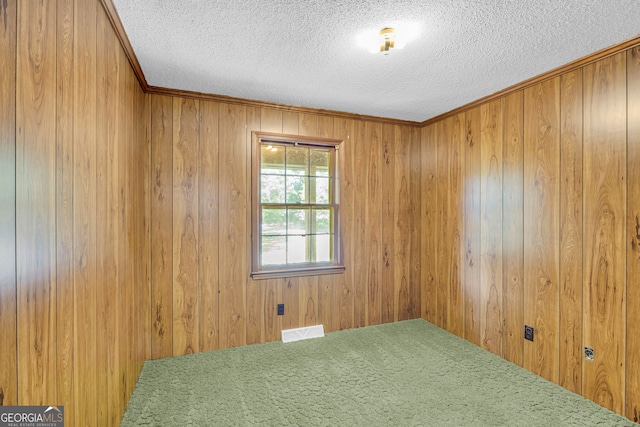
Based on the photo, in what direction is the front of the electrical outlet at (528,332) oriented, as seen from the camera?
facing the viewer and to the left of the viewer

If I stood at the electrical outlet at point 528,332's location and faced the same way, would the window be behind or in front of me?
in front

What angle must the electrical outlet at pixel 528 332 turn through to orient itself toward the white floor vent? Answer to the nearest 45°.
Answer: approximately 45° to its right
